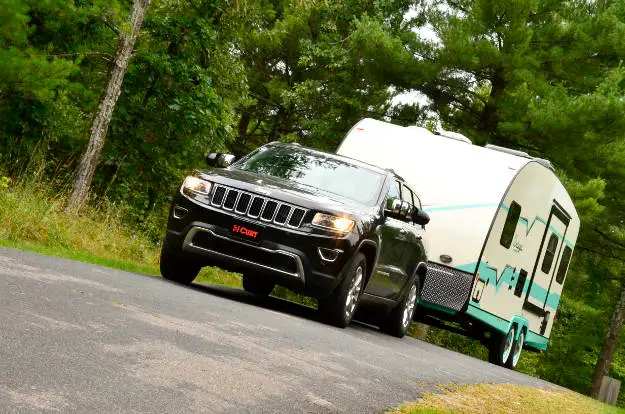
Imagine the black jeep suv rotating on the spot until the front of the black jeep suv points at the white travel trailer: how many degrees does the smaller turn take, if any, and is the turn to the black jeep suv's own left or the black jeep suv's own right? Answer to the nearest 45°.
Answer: approximately 180°

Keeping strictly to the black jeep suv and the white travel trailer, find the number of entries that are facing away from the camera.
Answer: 0

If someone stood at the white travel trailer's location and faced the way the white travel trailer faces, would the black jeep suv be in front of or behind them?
in front

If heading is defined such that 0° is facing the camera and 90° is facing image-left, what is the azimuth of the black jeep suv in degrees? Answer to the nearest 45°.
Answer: approximately 45°

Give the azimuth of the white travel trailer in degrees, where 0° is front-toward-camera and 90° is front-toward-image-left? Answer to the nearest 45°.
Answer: approximately 45°

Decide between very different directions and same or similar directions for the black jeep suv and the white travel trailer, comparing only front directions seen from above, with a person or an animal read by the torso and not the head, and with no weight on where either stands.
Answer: same or similar directions
